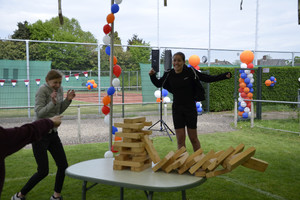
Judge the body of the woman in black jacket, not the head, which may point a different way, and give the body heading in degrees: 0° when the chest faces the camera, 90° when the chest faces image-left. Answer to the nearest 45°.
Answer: approximately 0°

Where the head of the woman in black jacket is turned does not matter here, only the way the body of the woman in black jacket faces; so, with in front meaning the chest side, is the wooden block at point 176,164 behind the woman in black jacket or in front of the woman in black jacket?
in front

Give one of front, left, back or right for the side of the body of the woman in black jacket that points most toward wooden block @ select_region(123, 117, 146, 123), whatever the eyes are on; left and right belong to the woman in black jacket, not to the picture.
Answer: front

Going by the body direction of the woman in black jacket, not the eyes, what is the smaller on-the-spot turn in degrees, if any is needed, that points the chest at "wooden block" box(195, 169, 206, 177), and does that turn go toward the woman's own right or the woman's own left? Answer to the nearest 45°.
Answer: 0° — they already face it

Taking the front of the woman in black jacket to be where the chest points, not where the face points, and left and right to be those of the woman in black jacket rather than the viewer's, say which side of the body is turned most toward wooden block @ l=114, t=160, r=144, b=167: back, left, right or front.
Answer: front

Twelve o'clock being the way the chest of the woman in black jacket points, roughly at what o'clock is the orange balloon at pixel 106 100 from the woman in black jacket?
The orange balloon is roughly at 2 o'clock from the woman in black jacket.

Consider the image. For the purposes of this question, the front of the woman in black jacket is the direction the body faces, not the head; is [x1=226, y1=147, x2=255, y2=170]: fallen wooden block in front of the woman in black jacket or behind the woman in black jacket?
in front

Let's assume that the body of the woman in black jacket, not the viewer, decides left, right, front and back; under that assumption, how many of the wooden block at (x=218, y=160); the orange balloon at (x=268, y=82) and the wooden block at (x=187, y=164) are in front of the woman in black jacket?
2
